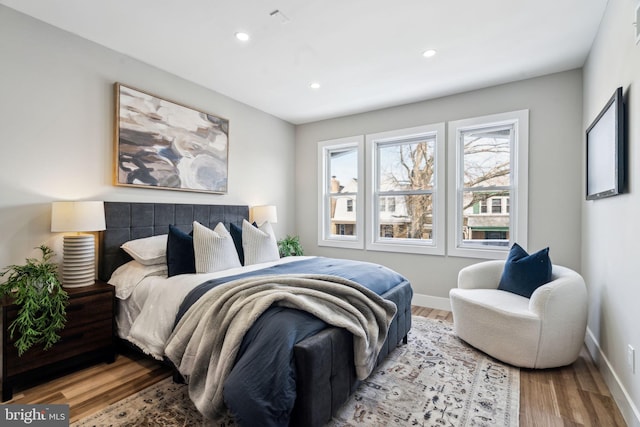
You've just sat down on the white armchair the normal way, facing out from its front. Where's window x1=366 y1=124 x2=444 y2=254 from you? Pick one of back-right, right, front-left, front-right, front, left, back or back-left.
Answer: right

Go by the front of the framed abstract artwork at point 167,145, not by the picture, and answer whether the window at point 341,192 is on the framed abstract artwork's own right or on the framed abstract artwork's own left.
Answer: on the framed abstract artwork's own left

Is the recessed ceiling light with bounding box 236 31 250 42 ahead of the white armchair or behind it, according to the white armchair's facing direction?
ahead

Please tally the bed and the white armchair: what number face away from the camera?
0

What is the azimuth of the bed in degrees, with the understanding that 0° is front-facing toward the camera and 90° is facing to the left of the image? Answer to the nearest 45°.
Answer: approximately 315°

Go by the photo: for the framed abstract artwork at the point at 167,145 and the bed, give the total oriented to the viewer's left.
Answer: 0

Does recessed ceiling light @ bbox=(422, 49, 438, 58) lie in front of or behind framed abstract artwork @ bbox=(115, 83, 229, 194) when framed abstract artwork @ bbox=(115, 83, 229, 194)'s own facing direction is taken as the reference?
in front
